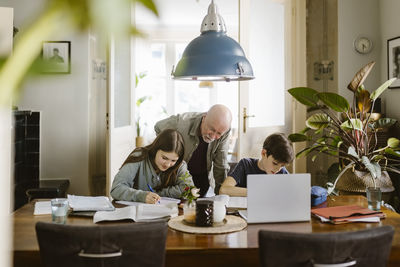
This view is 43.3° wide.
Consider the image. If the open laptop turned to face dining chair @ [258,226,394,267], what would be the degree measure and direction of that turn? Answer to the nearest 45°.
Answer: approximately 180°

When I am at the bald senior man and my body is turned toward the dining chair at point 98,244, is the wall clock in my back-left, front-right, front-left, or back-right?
back-left

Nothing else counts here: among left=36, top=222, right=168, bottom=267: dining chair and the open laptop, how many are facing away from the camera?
2

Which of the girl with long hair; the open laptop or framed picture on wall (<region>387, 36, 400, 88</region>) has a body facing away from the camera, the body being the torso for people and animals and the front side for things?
the open laptop

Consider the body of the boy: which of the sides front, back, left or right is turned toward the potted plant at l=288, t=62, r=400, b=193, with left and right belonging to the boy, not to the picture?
left

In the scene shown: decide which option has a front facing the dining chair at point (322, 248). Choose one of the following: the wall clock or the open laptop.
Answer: the wall clock

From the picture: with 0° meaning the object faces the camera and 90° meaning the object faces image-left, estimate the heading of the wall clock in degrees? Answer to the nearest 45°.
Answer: approximately 0°

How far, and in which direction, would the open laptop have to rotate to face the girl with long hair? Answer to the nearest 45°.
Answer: approximately 45° to its left

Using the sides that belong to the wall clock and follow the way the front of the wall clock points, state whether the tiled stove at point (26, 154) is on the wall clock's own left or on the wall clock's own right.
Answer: on the wall clock's own right

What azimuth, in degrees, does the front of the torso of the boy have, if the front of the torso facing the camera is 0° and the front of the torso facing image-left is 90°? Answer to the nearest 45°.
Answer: approximately 315°

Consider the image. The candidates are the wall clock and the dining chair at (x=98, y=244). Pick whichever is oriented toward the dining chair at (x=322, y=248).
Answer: the wall clock

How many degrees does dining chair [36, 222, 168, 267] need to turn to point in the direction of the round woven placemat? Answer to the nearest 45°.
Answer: approximately 45° to its right

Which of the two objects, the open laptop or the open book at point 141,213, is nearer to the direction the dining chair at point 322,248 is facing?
the open laptop

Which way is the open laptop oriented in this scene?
away from the camera
